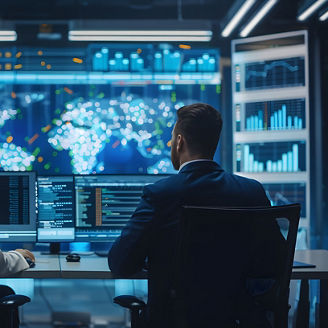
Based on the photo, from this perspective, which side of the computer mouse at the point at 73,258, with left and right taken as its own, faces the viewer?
back

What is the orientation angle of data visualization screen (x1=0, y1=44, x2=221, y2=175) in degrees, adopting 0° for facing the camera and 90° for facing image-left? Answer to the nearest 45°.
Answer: approximately 0°

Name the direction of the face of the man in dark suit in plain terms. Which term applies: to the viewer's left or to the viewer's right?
to the viewer's left

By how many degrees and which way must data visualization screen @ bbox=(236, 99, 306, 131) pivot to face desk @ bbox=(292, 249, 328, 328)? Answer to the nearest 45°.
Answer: approximately 45° to its left

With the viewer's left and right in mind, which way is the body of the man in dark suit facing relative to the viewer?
facing away from the viewer and to the left of the viewer

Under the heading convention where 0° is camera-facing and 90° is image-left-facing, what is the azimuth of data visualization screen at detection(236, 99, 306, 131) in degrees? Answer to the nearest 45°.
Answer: approximately 45°

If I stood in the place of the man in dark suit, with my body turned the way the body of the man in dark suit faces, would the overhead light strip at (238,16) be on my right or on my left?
on my right

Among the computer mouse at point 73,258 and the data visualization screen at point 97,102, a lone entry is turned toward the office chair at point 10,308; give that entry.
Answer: the data visualization screen

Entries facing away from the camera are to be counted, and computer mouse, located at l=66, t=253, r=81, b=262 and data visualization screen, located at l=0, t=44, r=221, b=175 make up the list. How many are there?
1

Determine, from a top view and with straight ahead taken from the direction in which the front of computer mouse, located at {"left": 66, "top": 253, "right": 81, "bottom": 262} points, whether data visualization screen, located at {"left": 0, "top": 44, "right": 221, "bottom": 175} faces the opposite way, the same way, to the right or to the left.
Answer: the opposite way
